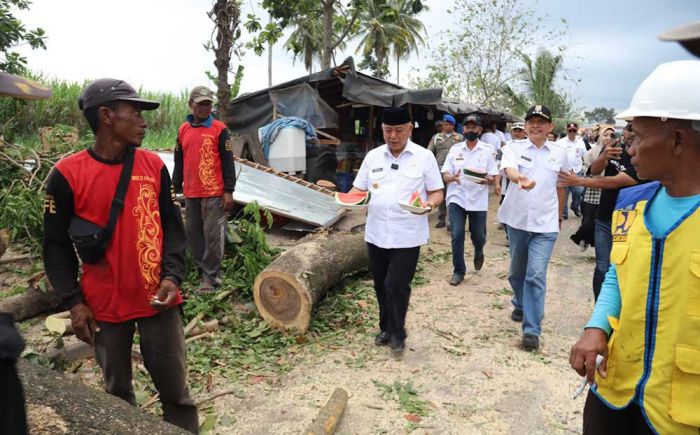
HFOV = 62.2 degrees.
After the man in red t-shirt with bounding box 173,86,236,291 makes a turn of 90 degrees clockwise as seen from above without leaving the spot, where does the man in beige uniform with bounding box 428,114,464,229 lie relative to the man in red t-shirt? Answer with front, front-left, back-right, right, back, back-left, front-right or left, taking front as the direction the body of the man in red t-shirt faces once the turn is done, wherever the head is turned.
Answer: back-right

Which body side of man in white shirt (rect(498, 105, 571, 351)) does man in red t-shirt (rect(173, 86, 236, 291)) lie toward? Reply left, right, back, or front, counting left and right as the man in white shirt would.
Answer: right

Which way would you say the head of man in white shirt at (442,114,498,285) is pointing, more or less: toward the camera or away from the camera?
toward the camera

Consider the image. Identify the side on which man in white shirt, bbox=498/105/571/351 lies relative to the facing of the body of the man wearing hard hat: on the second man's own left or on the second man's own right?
on the second man's own right

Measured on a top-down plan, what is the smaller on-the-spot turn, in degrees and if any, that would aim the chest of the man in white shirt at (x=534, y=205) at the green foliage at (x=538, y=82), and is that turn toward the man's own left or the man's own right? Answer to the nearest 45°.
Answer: approximately 180°

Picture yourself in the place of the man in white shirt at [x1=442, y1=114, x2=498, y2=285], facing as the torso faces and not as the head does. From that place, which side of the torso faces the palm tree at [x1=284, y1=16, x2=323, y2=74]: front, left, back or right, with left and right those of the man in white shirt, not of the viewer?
back

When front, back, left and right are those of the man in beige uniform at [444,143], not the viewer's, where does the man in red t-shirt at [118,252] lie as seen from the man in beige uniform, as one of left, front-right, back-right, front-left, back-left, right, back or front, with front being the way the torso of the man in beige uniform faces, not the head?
front

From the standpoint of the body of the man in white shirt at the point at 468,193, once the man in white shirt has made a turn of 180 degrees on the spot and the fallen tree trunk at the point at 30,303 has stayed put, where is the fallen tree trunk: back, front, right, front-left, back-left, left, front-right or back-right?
back-left

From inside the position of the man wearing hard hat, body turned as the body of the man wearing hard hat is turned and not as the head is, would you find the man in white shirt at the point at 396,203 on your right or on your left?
on your right

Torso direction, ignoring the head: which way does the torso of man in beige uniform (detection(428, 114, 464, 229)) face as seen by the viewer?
toward the camera

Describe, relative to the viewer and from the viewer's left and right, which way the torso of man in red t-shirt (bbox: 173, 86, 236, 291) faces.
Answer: facing the viewer

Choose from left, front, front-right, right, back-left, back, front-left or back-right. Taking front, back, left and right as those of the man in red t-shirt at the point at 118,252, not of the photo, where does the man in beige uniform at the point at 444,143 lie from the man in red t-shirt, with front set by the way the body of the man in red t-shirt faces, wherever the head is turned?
left

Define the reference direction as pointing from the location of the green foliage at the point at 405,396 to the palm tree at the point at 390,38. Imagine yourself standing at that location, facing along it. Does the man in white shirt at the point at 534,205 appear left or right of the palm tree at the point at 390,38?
right

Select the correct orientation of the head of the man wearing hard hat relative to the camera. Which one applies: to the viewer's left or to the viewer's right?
to the viewer's left

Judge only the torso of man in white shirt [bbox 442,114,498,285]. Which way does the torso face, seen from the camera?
toward the camera
